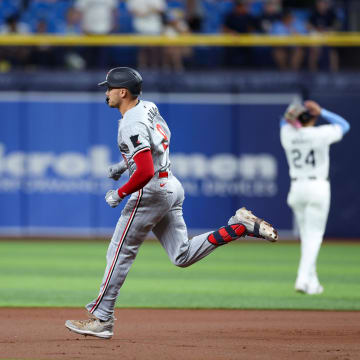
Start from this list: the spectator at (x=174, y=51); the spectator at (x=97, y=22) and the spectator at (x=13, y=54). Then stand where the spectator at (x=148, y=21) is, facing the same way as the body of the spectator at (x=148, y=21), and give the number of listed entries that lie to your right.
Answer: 2

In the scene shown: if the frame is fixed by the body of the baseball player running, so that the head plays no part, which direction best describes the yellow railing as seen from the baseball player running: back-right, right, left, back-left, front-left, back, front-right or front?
right

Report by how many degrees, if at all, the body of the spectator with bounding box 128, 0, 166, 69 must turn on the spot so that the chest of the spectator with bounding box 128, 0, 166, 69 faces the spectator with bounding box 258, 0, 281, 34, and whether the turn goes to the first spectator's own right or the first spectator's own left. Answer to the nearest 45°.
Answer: approximately 90° to the first spectator's own left

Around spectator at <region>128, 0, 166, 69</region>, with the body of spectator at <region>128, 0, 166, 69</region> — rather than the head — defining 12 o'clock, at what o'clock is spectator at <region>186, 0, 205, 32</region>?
spectator at <region>186, 0, 205, 32</region> is roughly at 8 o'clock from spectator at <region>128, 0, 166, 69</region>.

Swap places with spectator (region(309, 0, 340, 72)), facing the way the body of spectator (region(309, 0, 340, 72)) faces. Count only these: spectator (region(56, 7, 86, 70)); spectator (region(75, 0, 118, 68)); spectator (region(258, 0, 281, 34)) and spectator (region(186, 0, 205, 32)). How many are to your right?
4

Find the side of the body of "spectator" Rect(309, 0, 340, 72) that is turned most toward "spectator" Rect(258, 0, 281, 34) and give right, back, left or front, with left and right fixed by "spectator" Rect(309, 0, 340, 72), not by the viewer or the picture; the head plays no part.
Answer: right

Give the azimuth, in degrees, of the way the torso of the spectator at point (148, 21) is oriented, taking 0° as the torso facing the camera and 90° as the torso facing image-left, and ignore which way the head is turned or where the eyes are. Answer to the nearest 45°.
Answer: approximately 0°

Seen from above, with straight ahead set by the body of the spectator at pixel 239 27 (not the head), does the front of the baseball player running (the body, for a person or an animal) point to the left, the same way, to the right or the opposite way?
to the right

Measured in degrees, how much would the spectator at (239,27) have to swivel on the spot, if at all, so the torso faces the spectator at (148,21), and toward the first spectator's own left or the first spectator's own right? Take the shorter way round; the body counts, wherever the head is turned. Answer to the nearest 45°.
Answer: approximately 90° to the first spectator's own right

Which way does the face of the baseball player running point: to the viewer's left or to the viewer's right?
to the viewer's left
